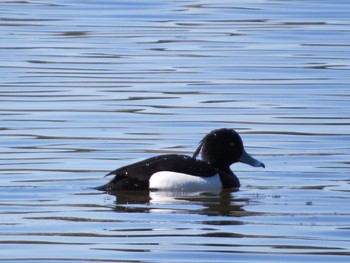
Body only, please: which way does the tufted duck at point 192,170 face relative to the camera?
to the viewer's right
